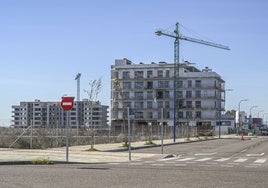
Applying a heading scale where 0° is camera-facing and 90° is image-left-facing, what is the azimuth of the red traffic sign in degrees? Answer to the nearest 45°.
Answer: approximately 0°
